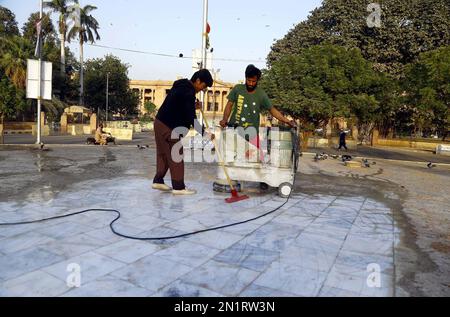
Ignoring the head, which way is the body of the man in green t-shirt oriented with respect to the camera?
toward the camera

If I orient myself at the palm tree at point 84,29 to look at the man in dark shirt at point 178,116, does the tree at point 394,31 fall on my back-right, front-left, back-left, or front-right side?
front-left

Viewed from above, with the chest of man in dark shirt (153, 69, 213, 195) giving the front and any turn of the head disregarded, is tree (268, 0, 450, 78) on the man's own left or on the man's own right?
on the man's own left

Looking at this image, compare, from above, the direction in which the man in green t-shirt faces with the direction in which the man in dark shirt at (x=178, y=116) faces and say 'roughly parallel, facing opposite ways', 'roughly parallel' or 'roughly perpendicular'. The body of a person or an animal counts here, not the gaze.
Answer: roughly perpendicular

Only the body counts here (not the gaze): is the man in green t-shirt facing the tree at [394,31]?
no

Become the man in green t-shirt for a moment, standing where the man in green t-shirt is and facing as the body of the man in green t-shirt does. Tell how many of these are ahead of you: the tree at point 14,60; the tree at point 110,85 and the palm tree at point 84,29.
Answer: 0

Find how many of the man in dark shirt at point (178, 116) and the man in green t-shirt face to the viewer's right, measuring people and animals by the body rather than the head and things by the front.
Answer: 1

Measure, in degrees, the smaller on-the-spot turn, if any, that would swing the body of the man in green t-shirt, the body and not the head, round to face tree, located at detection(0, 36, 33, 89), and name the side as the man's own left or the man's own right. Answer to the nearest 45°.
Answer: approximately 135° to the man's own right

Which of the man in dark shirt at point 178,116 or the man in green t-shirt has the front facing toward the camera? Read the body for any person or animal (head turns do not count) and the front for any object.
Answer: the man in green t-shirt

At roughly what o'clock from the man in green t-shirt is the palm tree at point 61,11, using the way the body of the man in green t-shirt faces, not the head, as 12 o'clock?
The palm tree is roughly at 5 o'clock from the man in green t-shirt.

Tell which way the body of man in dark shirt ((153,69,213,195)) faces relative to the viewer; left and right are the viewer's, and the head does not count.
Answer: facing to the right of the viewer

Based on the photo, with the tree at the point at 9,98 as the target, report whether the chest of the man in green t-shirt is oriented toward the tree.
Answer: no
